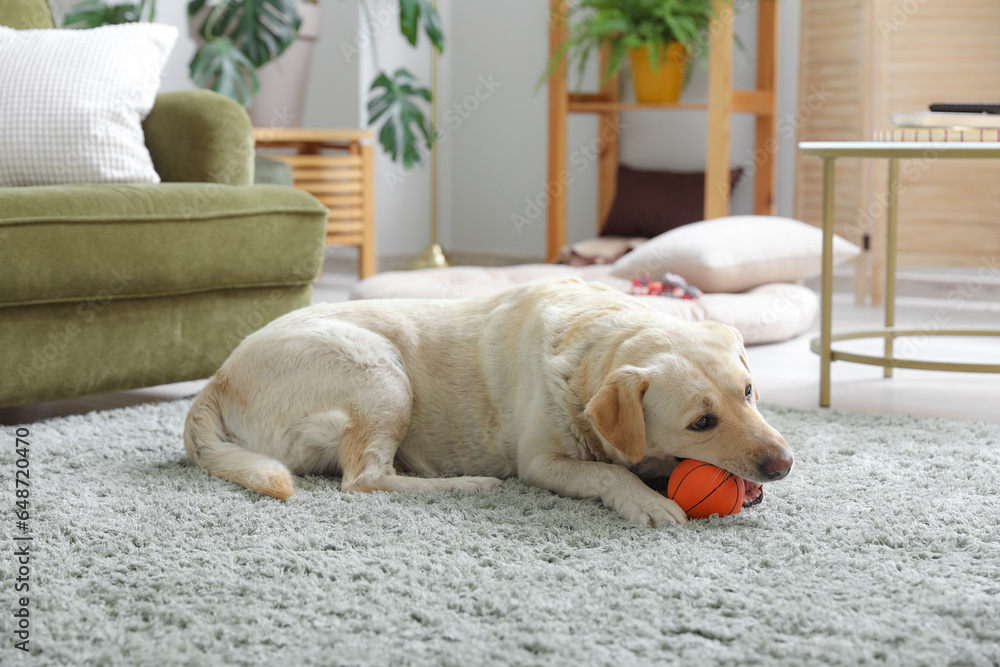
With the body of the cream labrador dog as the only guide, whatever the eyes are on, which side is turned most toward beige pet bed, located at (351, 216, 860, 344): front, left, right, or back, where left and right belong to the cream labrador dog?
left

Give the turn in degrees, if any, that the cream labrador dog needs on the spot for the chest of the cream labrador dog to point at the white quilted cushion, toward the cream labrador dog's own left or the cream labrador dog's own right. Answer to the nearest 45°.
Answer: approximately 135° to the cream labrador dog's own left

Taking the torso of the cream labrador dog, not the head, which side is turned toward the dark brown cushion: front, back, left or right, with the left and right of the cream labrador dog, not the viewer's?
left

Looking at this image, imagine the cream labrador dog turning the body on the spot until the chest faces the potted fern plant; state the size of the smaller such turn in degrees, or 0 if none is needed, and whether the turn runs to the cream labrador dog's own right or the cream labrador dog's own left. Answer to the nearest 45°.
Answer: approximately 90° to the cream labrador dog's own left

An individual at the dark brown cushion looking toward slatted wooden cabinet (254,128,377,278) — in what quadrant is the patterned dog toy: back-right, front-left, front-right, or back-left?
front-left

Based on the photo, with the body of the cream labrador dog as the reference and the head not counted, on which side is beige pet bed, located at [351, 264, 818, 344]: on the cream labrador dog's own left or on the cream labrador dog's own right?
on the cream labrador dog's own left

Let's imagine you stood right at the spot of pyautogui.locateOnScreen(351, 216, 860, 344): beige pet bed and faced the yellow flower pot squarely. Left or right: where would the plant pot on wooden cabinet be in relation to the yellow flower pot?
left

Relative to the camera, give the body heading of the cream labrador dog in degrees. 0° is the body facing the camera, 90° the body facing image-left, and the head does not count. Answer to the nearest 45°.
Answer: approximately 270°

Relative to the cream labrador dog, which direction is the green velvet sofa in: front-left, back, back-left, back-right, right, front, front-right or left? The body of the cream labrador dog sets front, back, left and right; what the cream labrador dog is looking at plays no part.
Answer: back-left
